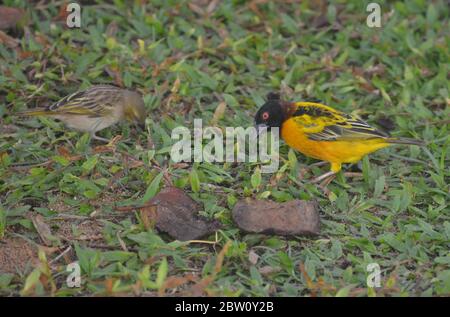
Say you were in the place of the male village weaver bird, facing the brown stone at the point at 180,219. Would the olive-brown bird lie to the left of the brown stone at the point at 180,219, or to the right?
right

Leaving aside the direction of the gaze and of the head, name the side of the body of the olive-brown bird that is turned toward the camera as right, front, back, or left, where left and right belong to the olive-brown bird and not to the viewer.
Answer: right

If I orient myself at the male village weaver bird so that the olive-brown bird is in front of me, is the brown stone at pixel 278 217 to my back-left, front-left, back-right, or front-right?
front-left

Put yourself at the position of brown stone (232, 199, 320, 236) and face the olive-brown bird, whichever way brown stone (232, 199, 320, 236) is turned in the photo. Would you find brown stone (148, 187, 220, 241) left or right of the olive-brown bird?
left

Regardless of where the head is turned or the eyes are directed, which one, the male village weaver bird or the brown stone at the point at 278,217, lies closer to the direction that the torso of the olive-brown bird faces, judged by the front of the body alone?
the male village weaver bird

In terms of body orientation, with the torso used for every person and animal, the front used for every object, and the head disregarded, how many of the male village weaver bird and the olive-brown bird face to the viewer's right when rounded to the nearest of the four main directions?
1

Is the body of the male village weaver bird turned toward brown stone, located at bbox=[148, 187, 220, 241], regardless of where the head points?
no

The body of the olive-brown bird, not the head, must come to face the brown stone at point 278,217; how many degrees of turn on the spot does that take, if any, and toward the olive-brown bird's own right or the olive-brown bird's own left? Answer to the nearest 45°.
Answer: approximately 45° to the olive-brown bird's own right

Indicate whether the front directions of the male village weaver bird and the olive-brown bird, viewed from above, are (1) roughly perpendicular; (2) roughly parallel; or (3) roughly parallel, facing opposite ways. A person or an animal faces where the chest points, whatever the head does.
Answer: roughly parallel, facing opposite ways

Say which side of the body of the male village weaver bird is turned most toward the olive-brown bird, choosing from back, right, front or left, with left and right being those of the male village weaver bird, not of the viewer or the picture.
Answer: front

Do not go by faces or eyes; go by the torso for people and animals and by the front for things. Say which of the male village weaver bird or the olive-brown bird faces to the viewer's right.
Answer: the olive-brown bird

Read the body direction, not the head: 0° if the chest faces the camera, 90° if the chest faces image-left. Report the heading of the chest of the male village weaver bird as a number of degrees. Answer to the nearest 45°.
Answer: approximately 90°

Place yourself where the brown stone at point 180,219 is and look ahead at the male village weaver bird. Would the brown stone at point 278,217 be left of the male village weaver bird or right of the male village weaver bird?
right

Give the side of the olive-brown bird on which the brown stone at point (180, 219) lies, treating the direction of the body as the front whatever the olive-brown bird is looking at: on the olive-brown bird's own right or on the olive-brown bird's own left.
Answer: on the olive-brown bird's own right
